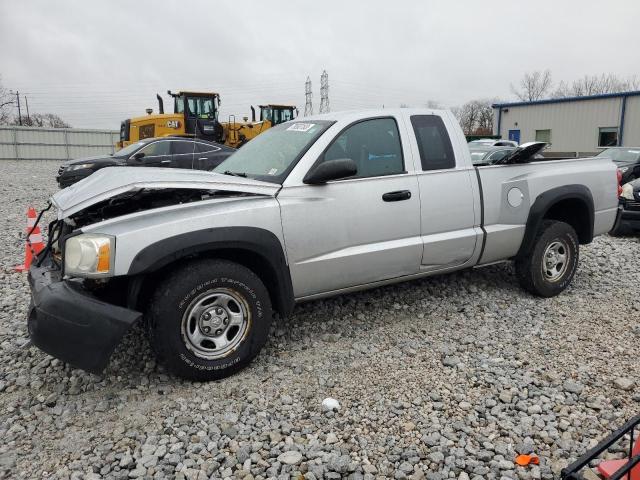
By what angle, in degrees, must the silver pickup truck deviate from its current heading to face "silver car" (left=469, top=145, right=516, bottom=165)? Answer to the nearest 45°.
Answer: approximately 180°

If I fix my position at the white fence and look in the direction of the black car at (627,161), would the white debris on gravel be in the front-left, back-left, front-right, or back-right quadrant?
front-right

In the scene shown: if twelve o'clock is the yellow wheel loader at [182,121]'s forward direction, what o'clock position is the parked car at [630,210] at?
The parked car is roughly at 2 o'clock from the yellow wheel loader.

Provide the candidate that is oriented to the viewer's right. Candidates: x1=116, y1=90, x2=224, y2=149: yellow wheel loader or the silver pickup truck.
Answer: the yellow wheel loader

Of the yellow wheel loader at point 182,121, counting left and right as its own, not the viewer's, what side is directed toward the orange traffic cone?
right

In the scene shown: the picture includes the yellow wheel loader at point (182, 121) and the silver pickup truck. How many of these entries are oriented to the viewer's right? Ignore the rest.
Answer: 1

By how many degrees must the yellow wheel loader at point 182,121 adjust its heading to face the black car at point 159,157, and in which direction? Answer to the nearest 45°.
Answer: approximately 90° to its right

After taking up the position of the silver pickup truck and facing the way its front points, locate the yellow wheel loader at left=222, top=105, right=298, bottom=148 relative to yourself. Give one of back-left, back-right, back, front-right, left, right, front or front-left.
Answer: back-right

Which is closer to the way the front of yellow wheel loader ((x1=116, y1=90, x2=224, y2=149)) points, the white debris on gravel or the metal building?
the metal building

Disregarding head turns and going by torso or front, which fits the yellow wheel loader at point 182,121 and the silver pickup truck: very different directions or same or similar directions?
very different directions

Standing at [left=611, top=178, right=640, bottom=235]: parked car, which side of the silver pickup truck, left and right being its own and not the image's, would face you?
back

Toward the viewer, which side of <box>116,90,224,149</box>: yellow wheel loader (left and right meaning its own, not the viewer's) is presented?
right

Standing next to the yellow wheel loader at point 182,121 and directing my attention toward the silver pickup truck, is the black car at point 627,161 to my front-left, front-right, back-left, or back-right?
front-left

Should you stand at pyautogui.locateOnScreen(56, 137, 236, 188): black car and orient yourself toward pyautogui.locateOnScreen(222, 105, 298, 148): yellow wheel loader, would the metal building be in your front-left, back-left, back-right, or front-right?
front-right

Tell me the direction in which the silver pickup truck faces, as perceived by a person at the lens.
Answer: facing the viewer and to the left of the viewer
